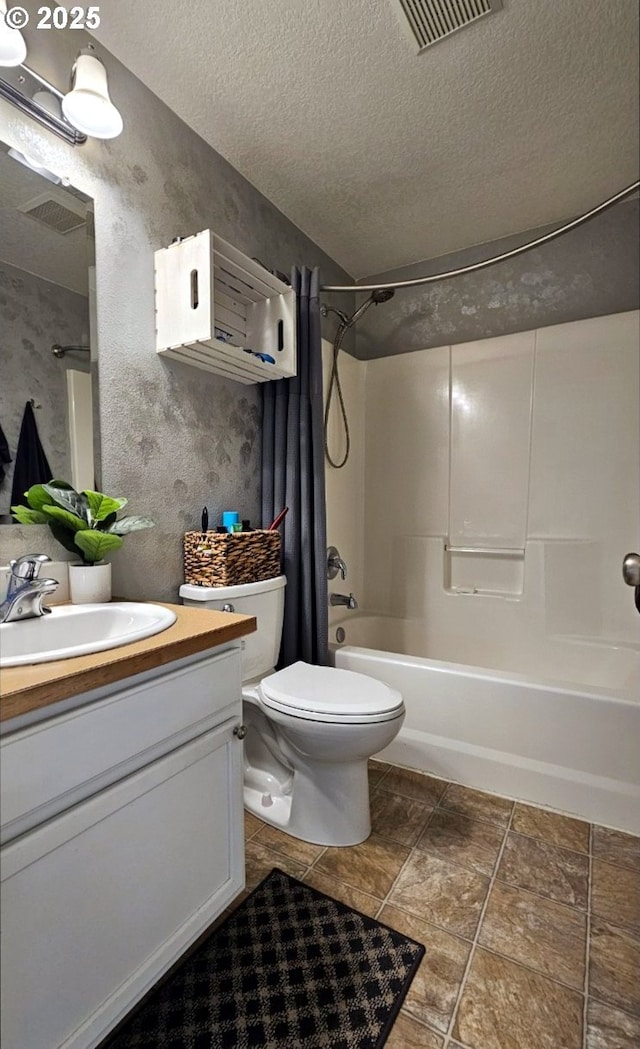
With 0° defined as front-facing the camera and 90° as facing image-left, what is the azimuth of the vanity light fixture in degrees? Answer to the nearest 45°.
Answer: approximately 315°

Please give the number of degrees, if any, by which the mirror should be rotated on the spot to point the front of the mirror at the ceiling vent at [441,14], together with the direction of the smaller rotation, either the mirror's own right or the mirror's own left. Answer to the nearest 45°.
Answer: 0° — it already faces it

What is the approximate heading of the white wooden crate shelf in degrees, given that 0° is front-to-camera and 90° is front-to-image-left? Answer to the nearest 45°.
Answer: approximately 315°

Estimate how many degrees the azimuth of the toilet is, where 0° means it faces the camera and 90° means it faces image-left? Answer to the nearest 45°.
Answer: approximately 315°

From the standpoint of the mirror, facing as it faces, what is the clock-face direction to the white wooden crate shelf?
The white wooden crate shelf is roughly at 10 o'clock from the mirror.
